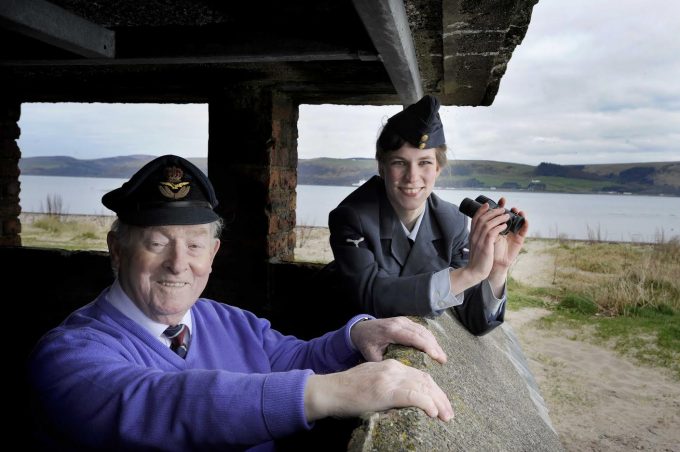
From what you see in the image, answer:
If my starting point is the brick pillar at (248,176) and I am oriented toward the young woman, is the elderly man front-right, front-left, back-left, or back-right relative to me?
front-right

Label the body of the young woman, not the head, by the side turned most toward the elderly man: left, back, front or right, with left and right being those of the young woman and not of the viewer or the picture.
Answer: right

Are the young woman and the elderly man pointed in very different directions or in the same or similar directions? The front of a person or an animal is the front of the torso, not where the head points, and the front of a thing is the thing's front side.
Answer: same or similar directions

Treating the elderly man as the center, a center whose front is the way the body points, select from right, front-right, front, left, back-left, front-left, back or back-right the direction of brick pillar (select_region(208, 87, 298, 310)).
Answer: back-left

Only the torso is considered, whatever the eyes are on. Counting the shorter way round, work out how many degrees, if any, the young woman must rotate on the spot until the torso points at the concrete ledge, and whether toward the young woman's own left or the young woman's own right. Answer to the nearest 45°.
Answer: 0° — they already face it

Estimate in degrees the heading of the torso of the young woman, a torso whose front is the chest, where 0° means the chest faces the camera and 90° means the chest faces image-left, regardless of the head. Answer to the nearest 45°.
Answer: approximately 315°

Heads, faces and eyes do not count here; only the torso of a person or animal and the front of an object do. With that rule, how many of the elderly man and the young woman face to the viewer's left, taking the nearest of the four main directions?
0

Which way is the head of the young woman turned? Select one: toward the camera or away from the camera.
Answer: toward the camera

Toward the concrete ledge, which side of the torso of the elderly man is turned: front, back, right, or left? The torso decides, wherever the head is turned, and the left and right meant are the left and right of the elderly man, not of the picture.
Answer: left

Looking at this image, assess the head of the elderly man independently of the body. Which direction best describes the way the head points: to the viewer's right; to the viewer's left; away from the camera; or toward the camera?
toward the camera

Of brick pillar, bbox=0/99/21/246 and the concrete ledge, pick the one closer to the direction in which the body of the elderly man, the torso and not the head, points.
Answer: the concrete ledge

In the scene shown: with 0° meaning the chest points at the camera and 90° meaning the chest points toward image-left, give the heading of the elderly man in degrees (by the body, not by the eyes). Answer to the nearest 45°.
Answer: approximately 315°
